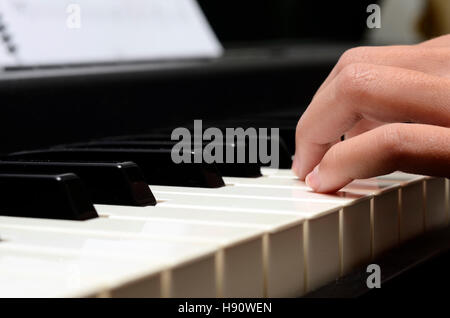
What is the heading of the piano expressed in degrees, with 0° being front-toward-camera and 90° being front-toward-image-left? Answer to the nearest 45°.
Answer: approximately 315°
